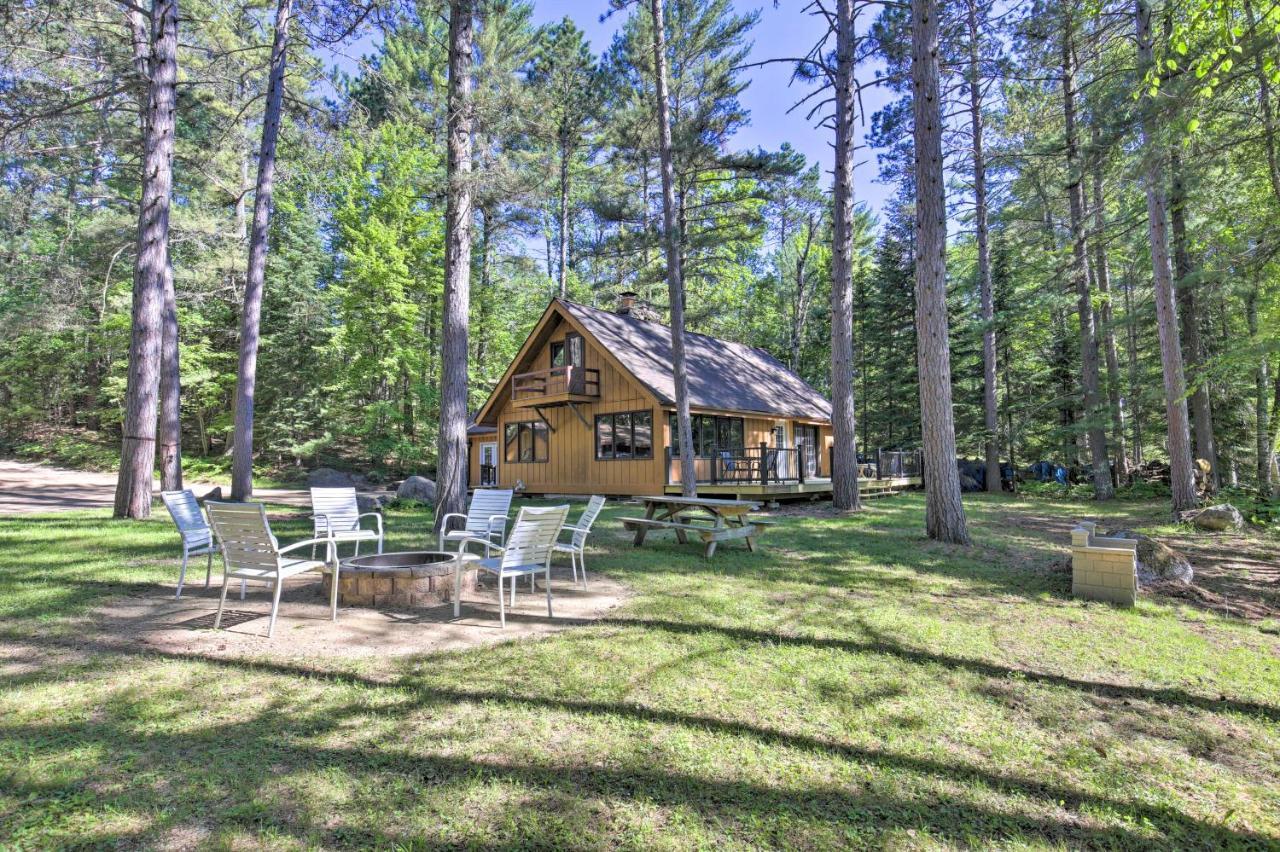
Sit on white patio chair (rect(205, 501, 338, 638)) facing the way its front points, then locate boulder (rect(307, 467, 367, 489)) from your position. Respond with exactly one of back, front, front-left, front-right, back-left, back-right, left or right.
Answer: front-left

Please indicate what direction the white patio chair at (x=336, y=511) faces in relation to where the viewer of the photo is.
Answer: facing the viewer and to the right of the viewer

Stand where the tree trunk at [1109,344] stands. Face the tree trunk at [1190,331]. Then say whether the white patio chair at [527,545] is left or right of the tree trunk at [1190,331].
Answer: right

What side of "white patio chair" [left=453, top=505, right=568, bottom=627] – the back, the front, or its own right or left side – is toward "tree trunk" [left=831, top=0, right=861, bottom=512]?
right

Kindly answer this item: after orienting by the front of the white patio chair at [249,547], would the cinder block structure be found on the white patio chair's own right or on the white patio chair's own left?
on the white patio chair's own right

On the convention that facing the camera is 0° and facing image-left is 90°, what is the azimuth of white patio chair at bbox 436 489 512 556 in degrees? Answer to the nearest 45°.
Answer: approximately 45°

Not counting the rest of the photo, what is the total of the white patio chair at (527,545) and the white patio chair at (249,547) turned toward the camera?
0

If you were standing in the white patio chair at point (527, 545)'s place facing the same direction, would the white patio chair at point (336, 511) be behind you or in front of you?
in front
